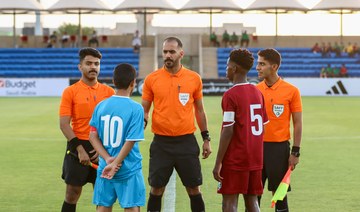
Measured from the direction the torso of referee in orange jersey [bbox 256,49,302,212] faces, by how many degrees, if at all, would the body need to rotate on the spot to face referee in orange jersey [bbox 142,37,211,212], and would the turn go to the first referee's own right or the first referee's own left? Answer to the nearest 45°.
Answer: approximately 45° to the first referee's own right

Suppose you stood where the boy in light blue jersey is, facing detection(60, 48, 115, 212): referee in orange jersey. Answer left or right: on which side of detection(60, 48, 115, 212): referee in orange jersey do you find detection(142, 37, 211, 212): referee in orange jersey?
right

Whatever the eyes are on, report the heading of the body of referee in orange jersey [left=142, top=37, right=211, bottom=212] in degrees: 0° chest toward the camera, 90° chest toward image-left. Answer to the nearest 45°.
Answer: approximately 0°

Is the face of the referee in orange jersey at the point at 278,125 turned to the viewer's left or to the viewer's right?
to the viewer's left

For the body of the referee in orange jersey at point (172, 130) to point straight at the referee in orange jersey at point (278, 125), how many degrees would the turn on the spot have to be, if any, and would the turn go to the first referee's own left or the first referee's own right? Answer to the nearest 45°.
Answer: approximately 90° to the first referee's own left

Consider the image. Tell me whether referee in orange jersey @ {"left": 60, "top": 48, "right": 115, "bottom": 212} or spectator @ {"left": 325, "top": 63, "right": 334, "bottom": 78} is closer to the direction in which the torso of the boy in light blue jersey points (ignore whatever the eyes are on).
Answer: the spectator

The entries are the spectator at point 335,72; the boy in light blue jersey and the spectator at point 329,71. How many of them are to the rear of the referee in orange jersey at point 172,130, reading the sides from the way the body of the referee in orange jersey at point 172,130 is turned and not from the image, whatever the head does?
2

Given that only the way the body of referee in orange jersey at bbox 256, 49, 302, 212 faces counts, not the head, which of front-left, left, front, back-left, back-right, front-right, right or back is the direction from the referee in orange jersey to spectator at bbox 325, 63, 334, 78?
back-right

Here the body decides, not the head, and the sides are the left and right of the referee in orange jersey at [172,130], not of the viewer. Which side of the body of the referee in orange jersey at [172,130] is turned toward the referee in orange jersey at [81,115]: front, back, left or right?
right

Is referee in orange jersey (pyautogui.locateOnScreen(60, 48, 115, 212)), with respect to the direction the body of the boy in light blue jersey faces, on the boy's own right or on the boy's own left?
on the boy's own left

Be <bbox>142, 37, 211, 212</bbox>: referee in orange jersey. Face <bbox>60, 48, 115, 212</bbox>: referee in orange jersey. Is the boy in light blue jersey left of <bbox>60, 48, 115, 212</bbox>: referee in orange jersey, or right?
left

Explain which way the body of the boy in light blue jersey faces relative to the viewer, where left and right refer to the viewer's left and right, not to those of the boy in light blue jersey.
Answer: facing away from the viewer and to the right of the viewer

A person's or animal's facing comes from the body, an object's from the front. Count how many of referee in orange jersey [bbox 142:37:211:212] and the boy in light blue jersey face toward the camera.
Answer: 1

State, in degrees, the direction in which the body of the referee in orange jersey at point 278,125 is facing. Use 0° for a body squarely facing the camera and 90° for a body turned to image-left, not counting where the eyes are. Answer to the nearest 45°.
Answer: approximately 45°
